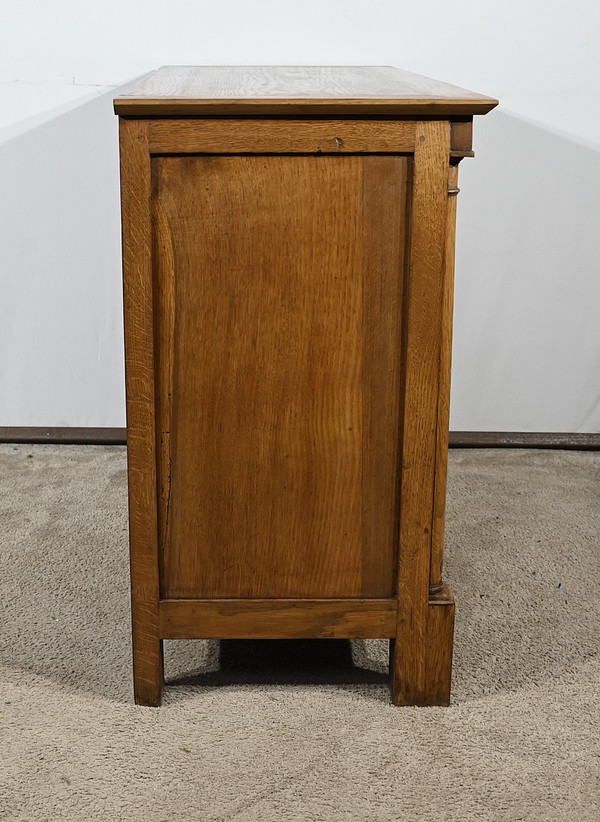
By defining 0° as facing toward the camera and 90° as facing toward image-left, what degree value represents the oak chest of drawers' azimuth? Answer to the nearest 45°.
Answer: approximately 270°
